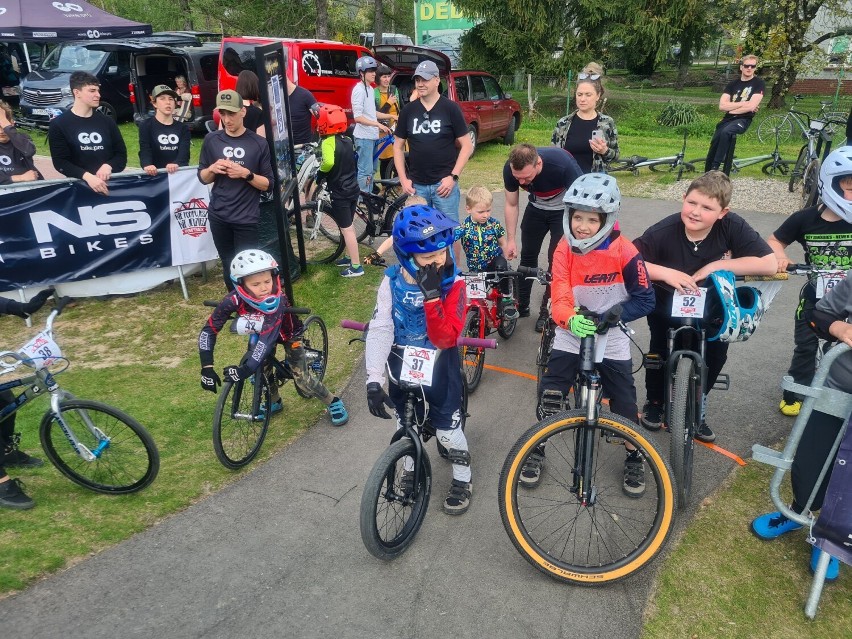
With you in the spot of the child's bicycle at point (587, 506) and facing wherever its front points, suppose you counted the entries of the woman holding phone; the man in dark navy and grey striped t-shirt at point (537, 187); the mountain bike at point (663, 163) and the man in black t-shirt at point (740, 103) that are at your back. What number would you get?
4

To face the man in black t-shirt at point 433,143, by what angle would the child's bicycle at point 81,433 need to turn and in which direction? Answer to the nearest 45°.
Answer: approximately 90° to its left

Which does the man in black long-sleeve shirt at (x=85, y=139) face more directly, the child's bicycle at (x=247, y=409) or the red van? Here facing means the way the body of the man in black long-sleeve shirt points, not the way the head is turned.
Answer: the child's bicycle

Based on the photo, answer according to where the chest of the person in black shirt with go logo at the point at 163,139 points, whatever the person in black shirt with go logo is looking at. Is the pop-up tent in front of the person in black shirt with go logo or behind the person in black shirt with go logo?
behind

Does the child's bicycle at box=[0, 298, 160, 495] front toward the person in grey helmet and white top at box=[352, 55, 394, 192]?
no

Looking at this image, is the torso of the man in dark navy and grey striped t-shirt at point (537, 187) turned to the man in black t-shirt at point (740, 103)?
no

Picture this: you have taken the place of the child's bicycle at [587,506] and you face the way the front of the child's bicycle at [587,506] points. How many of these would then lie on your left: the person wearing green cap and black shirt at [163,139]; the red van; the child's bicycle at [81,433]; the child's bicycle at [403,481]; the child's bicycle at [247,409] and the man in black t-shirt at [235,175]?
0

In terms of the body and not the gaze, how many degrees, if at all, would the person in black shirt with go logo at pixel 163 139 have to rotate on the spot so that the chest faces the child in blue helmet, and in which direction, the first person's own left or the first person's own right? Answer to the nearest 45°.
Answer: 0° — they already face them

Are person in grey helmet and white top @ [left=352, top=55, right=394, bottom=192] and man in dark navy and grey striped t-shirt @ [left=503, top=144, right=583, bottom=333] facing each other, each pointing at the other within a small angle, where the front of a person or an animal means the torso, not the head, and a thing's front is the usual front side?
no

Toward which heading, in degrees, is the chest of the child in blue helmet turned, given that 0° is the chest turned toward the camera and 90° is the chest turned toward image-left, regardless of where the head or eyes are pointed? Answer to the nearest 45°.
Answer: approximately 0°

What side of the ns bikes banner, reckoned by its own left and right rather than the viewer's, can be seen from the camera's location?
front

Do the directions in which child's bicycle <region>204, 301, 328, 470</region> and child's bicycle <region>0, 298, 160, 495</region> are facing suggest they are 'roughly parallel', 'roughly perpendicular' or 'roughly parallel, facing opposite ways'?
roughly perpendicular

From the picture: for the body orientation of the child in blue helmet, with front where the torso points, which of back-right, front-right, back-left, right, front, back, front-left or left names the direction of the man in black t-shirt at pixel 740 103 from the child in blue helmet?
back-left

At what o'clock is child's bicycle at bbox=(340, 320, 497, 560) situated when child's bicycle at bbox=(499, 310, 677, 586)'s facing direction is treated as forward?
child's bicycle at bbox=(340, 320, 497, 560) is roughly at 3 o'clock from child's bicycle at bbox=(499, 310, 677, 586).

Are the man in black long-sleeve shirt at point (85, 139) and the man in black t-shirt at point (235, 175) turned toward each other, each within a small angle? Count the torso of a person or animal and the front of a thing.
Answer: no

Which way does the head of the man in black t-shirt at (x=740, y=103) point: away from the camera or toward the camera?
toward the camera

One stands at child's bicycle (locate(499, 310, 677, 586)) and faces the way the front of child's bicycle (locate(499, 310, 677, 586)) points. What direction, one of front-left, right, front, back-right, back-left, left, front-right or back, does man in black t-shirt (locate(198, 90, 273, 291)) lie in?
back-right

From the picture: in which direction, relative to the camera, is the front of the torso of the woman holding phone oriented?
toward the camera

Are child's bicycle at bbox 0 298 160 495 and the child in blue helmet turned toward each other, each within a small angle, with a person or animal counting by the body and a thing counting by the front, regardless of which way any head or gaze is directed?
no

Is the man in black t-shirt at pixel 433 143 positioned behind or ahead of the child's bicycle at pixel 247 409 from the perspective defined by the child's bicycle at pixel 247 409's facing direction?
behind
